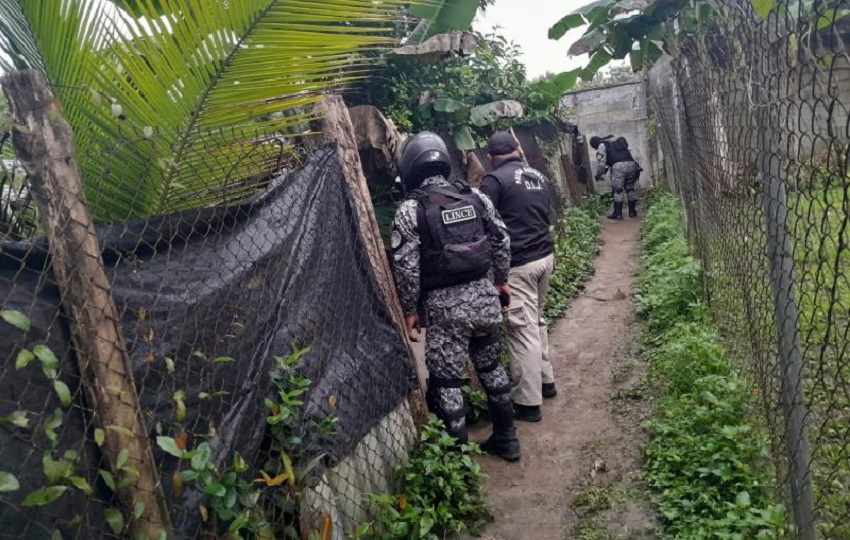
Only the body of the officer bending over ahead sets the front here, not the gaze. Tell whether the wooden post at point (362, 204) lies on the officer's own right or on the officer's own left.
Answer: on the officer's own left

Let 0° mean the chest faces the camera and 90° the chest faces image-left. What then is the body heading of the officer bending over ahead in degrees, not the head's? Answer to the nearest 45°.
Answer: approximately 135°

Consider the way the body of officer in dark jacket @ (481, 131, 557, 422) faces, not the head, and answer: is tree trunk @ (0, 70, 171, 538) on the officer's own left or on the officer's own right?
on the officer's own left

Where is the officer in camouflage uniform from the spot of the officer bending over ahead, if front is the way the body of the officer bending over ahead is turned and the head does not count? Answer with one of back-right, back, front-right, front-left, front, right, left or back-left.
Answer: back-left

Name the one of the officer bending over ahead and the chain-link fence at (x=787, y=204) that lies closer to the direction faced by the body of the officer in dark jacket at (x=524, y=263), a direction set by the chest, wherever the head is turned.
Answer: the officer bending over ahead

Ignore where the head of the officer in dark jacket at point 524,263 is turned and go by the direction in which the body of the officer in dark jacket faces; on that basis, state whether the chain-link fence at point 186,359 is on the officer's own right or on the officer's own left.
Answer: on the officer's own left

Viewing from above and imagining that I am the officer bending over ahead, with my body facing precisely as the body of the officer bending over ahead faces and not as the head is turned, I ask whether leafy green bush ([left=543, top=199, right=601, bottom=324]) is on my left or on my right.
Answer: on my left

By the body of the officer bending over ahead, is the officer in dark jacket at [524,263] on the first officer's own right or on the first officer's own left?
on the first officer's own left

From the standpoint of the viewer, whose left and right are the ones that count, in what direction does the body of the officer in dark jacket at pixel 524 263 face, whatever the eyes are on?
facing away from the viewer and to the left of the viewer
